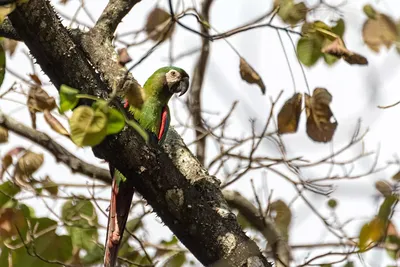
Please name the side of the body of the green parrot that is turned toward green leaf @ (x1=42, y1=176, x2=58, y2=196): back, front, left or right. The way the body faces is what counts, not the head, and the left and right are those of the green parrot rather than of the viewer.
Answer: back

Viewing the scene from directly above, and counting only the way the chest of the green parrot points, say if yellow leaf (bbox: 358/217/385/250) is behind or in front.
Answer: in front

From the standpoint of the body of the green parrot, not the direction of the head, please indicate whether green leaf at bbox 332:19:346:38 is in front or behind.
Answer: in front

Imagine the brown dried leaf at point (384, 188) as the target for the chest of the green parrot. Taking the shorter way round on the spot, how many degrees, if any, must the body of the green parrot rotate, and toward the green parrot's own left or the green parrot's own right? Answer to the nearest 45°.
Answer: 0° — it already faces it

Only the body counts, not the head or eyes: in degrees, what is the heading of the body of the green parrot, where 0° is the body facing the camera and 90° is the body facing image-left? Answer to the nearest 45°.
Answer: approximately 315°

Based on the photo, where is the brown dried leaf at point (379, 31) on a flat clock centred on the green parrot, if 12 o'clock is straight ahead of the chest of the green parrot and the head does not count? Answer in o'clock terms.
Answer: The brown dried leaf is roughly at 12 o'clock from the green parrot.

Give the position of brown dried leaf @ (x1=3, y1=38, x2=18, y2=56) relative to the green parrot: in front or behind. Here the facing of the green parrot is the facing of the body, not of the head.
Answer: behind

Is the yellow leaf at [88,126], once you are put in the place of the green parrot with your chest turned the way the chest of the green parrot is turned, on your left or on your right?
on your right
